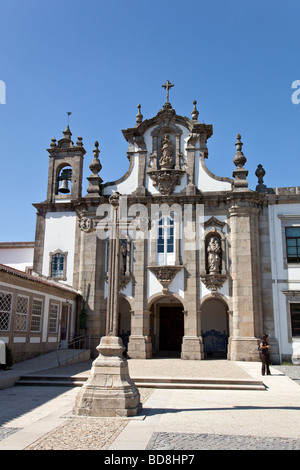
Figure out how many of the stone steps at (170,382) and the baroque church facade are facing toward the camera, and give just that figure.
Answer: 2

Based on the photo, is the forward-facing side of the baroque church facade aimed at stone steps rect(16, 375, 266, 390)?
yes

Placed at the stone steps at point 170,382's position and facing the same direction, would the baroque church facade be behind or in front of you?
behind

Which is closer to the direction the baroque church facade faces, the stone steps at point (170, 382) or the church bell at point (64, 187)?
the stone steps

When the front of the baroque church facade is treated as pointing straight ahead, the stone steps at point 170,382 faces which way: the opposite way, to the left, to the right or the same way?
the same way

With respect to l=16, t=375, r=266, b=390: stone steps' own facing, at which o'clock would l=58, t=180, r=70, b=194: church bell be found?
The church bell is roughly at 5 o'clock from the stone steps.

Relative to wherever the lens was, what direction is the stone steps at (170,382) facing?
facing the viewer
